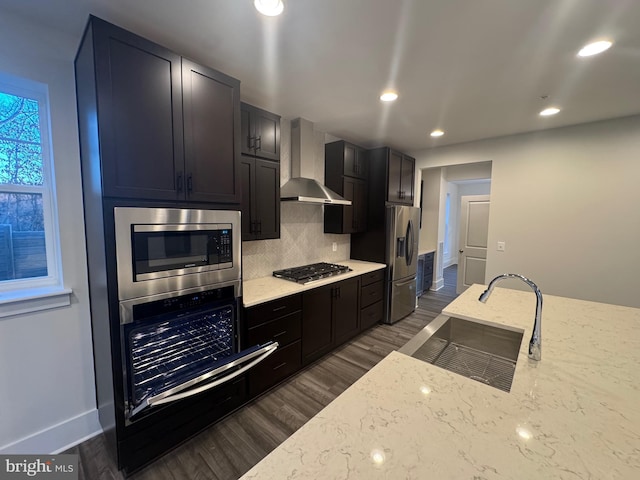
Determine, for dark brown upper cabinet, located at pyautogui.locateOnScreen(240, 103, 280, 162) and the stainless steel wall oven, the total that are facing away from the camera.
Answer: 0

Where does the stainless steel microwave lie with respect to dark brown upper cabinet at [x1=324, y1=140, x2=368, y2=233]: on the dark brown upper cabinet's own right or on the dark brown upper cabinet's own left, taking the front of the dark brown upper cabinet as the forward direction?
on the dark brown upper cabinet's own right

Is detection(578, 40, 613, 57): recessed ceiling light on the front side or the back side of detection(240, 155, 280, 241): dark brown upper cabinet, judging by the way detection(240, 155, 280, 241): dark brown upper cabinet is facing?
on the front side

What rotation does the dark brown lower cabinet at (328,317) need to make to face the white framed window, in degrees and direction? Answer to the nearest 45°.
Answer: approximately 90° to its right

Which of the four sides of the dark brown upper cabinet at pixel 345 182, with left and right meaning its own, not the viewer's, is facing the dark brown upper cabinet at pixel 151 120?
right

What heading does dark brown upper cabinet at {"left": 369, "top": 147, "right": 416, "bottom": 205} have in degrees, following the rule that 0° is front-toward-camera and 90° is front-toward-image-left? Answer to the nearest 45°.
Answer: approximately 315°

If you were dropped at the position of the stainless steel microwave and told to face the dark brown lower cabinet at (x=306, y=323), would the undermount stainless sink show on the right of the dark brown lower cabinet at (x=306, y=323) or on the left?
right

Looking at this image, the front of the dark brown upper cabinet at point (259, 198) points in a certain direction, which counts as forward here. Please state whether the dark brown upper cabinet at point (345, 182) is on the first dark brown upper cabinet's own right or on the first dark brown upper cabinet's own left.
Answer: on the first dark brown upper cabinet's own left
